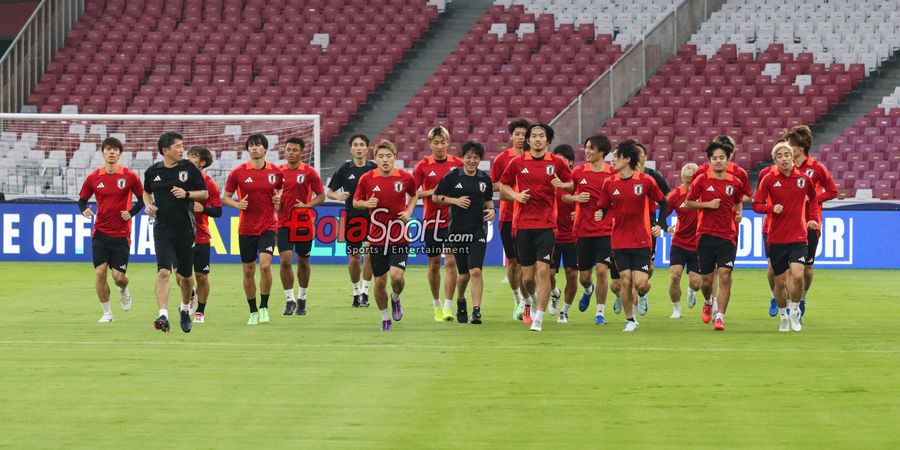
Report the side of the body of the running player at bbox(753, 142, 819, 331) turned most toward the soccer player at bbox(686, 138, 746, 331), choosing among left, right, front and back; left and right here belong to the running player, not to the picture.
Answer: right

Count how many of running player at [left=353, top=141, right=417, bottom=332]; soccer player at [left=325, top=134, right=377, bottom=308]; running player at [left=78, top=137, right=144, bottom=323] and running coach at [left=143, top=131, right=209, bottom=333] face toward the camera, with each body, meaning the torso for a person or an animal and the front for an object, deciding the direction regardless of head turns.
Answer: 4

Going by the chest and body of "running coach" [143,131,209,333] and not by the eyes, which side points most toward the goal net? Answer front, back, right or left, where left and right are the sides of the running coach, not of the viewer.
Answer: back

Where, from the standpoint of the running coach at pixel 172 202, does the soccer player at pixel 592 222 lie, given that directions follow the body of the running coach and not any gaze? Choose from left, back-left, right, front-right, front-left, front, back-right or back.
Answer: left

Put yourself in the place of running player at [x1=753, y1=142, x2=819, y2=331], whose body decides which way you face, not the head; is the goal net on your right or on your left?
on your right

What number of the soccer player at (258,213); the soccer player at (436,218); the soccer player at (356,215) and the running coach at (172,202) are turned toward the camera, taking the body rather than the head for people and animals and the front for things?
4

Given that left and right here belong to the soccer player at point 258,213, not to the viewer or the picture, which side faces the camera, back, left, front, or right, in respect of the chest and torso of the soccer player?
front

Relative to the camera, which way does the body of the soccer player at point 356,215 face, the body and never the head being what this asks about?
toward the camera

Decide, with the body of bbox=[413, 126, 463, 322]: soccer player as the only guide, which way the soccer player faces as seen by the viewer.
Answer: toward the camera

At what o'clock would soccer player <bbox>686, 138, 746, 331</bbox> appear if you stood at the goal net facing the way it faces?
The soccer player is roughly at 11 o'clock from the goal net.
